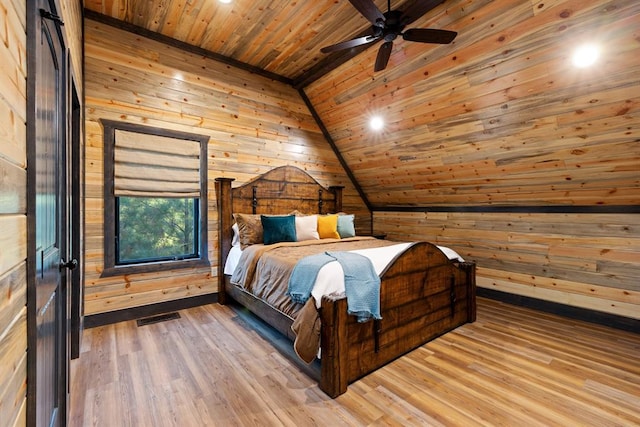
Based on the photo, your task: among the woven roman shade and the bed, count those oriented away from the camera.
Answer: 0

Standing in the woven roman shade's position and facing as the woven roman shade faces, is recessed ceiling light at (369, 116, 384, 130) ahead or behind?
ahead

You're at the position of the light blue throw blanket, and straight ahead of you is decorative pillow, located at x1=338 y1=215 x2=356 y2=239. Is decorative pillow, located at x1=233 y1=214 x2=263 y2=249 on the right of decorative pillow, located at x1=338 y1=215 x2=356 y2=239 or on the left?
left

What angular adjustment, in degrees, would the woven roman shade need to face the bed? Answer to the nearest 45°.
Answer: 0° — it already faces it

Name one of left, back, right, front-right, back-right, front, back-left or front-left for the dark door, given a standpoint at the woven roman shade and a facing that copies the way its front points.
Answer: front-right

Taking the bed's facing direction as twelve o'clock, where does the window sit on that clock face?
The window is roughly at 5 o'clock from the bed.

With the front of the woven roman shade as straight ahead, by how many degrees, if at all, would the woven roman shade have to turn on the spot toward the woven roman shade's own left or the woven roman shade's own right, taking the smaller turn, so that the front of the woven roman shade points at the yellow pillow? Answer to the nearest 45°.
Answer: approximately 45° to the woven roman shade's own left

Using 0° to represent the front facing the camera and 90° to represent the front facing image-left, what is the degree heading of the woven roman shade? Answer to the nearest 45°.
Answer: approximately 315°

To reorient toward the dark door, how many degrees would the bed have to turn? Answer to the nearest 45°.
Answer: approximately 90° to its right

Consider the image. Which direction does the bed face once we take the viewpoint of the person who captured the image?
facing the viewer and to the right of the viewer

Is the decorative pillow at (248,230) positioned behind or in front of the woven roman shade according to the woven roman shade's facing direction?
in front
